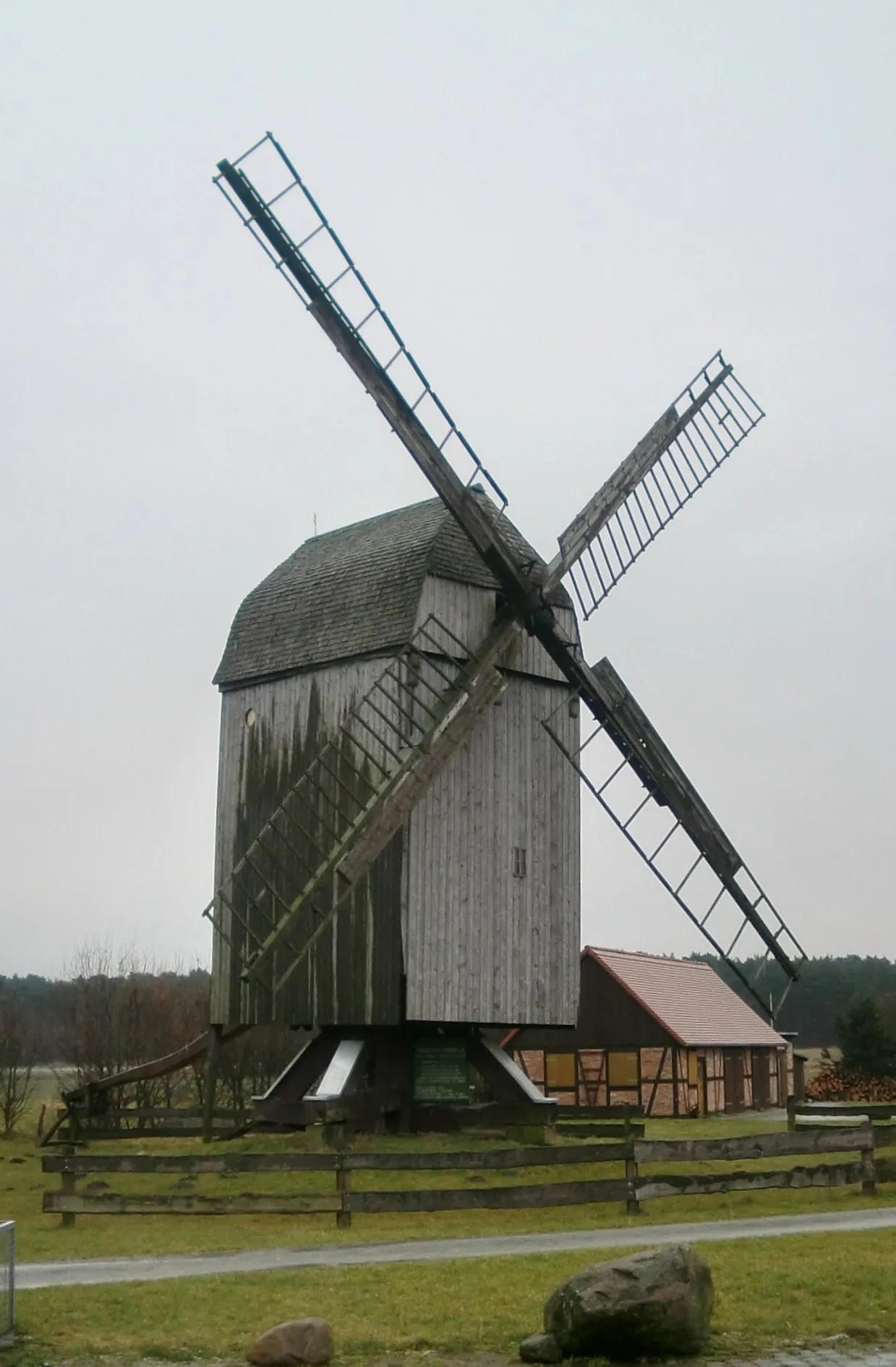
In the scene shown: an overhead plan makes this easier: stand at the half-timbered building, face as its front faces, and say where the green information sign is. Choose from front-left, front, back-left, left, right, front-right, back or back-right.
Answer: front-right

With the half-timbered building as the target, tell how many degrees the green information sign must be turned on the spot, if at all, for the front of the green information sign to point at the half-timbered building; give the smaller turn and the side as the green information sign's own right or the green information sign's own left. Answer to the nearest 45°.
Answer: approximately 180°

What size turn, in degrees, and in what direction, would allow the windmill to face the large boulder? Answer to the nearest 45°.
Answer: approximately 45° to its right

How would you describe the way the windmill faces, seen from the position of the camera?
facing the viewer and to the right of the viewer

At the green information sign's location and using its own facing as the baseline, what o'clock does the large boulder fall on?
The large boulder is roughly at 12 o'clock from the green information sign.

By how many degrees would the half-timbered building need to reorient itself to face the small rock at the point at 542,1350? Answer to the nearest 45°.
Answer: approximately 45° to its right

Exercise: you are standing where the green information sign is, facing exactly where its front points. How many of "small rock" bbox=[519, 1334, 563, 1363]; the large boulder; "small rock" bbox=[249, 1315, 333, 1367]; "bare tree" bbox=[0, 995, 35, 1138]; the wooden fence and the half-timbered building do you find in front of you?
4

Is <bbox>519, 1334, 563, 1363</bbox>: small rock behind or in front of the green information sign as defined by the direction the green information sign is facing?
in front

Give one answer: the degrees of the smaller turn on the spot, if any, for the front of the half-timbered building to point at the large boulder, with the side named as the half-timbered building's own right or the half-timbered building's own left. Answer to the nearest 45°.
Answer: approximately 45° to the half-timbered building's own right

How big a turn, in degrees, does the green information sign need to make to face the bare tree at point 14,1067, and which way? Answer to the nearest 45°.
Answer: approximately 135° to its right
